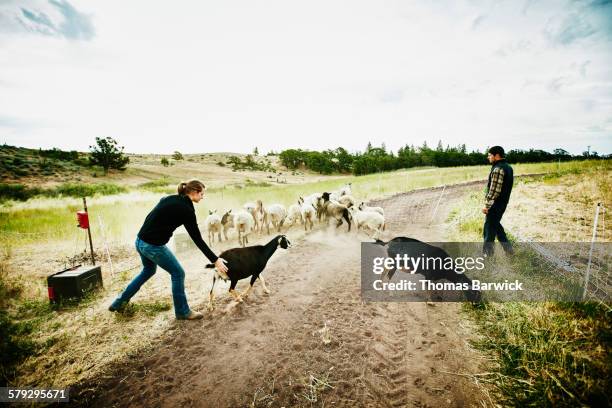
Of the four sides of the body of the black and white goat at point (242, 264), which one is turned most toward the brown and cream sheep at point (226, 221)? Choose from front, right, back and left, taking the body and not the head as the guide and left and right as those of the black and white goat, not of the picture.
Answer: left

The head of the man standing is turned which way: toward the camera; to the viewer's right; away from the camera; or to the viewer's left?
to the viewer's left

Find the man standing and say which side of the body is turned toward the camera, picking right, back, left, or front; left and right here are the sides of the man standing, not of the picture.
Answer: left

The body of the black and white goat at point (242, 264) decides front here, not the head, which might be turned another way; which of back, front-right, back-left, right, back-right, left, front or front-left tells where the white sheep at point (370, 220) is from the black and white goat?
front-left

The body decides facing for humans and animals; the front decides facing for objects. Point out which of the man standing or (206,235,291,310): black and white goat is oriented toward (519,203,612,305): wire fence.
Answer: the black and white goat

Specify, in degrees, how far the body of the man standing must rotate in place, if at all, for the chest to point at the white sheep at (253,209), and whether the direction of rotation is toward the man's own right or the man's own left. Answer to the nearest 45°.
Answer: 0° — they already face it

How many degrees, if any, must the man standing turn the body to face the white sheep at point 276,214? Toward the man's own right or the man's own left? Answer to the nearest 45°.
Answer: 0° — they already face it

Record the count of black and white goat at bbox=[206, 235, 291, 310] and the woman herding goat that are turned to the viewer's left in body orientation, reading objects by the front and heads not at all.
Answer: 0

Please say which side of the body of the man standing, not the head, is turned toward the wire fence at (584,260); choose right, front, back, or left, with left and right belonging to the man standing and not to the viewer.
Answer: back

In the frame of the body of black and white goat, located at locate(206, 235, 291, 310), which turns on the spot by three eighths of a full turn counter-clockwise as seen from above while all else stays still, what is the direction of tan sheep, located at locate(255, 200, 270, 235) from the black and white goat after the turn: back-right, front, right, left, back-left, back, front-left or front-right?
front-right

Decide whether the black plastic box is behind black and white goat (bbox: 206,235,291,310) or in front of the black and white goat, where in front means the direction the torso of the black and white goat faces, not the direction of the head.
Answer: behind

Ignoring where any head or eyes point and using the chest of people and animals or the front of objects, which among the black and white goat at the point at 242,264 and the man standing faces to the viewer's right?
the black and white goat

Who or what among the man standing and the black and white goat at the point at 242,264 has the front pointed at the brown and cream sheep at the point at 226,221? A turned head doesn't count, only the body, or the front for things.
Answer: the man standing

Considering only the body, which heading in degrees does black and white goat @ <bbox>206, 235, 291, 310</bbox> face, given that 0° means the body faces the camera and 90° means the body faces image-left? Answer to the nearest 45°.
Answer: approximately 270°

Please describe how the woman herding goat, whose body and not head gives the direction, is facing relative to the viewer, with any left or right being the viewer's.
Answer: facing to the right of the viewer

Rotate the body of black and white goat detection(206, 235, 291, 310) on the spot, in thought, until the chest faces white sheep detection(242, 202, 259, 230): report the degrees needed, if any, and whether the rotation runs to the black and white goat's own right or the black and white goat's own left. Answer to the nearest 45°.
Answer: approximately 90° to the black and white goat's own left
